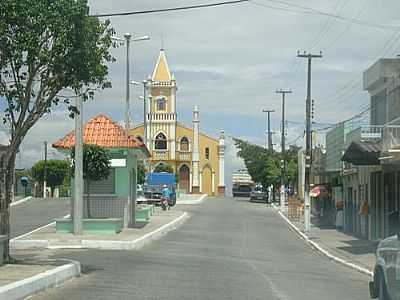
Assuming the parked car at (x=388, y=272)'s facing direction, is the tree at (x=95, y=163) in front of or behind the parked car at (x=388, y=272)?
in front

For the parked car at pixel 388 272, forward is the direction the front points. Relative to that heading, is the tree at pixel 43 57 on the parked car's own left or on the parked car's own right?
on the parked car's own left

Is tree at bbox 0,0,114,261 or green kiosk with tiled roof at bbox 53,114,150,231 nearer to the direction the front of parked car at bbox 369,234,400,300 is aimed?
the green kiosk with tiled roof

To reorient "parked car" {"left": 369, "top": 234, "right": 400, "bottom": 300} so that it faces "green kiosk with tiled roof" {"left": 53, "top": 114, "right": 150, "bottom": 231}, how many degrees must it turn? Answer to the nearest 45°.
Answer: approximately 45° to its left

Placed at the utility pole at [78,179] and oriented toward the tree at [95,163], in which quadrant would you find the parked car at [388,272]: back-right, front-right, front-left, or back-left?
back-right
